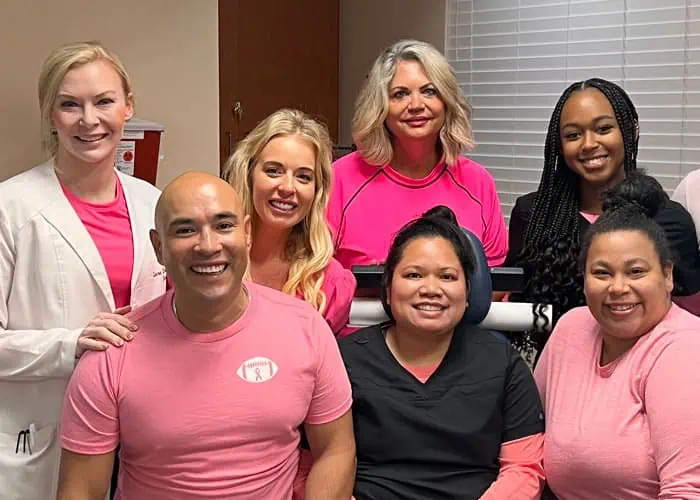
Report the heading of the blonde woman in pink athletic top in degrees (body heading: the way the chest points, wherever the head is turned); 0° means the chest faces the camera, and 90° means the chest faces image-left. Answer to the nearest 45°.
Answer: approximately 0°

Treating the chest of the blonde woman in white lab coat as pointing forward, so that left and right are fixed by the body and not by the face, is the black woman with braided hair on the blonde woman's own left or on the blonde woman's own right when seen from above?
on the blonde woman's own left

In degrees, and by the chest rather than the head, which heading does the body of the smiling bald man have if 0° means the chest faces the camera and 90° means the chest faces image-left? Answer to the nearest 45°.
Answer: approximately 0°
